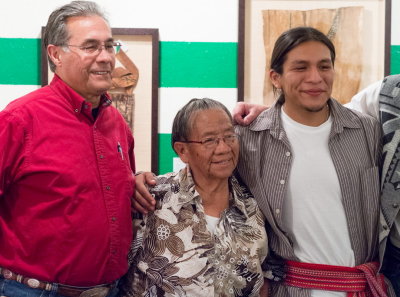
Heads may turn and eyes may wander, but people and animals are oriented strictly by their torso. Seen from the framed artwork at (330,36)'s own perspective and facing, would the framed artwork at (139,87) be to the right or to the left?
on its right

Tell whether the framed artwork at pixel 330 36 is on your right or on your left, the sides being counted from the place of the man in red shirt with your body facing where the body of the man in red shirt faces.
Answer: on your left

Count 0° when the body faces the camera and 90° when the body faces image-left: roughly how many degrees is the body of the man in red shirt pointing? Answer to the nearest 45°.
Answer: approximately 315°

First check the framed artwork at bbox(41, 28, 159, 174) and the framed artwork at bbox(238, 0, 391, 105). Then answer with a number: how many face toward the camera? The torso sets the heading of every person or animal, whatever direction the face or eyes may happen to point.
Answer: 2

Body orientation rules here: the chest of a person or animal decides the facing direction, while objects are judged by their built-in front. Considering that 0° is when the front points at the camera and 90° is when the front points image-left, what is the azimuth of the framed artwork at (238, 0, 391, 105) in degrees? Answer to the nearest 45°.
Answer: approximately 0°

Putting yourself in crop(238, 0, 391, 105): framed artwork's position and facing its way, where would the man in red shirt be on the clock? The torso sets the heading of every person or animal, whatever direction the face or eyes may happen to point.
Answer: The man in red shirt is roughly at 1 o'clock from the framed artwork.

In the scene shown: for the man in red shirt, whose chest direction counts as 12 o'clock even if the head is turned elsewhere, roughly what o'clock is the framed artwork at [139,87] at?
The framed artwork is roughly at 8 o'clock from the man in red shirt.
